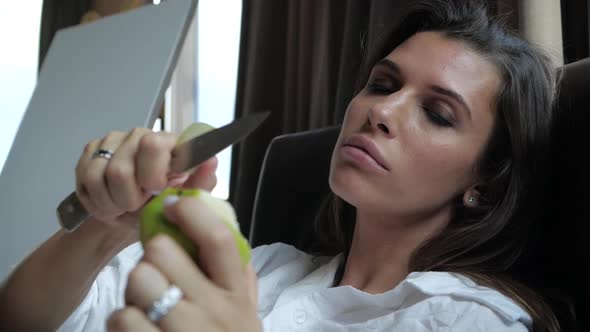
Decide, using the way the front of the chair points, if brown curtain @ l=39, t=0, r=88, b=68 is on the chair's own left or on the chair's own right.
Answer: on the chair's own right

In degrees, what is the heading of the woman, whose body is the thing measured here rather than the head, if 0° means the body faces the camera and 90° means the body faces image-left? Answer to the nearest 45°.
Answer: approximately 45°

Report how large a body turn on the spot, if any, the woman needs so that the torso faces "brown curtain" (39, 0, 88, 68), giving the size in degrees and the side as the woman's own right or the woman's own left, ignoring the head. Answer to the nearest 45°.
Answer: approximately 90° to the woman's own right

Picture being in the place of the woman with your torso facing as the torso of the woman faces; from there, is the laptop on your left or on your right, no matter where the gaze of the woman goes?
on your right

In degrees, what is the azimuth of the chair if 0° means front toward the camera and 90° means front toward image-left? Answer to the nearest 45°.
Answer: approximately 45°

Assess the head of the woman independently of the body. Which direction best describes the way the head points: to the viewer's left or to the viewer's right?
to the viewer's left
